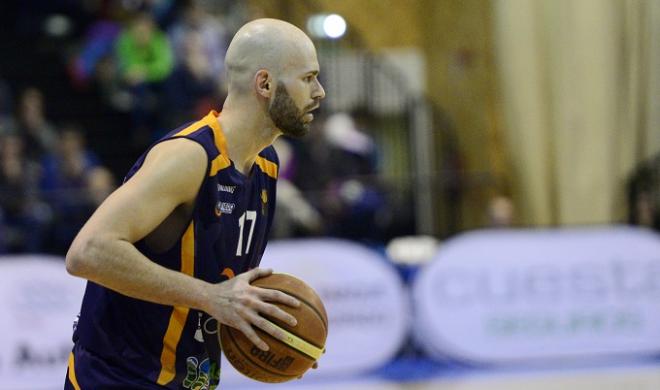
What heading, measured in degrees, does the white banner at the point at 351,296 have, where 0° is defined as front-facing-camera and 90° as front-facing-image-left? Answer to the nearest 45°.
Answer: approximately 0°

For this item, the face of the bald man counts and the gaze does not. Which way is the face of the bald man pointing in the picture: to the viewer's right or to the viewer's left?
to the viewer's right

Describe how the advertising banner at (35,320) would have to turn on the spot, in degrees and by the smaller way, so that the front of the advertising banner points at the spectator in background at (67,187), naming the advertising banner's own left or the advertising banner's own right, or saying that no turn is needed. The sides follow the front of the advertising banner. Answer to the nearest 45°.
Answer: approximately 180°

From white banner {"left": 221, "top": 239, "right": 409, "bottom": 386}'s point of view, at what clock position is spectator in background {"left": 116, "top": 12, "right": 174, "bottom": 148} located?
The spectator in background is roughly at 5 o'clock from the white banner.
